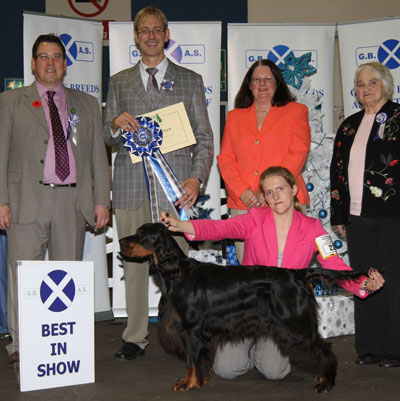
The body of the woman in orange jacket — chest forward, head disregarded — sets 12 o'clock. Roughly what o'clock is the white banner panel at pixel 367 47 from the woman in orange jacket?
The white banner panel is roughly at 7 o'clock from the woman in orange jacket.

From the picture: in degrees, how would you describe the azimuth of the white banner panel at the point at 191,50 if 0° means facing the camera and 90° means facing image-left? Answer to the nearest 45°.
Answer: approximately 0°

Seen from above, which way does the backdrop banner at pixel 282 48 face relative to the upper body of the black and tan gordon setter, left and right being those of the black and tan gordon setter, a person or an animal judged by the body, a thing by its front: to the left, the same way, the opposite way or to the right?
to the left

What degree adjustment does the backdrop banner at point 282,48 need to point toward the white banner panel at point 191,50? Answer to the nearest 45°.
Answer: approximately 90° to its right

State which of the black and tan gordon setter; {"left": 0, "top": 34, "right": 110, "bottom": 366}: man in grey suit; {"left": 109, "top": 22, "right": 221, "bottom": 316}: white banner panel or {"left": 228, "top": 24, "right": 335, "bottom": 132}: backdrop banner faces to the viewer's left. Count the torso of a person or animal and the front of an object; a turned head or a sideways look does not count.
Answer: the black and tan gordon setter

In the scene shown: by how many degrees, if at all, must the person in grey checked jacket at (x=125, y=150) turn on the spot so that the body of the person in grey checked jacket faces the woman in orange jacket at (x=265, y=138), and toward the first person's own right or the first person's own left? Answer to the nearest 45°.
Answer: approximately 90° to the first person's own left

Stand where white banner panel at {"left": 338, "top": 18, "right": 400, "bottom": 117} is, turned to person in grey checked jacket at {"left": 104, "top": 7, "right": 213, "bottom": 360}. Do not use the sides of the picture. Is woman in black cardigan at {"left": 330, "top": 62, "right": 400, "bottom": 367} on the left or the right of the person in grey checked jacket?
left

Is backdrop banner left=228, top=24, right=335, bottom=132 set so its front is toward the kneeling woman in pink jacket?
yes

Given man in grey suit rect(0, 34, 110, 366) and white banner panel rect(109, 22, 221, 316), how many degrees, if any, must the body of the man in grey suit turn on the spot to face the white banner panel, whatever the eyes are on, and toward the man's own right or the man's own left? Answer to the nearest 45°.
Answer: approximately 135° to the man's own left
